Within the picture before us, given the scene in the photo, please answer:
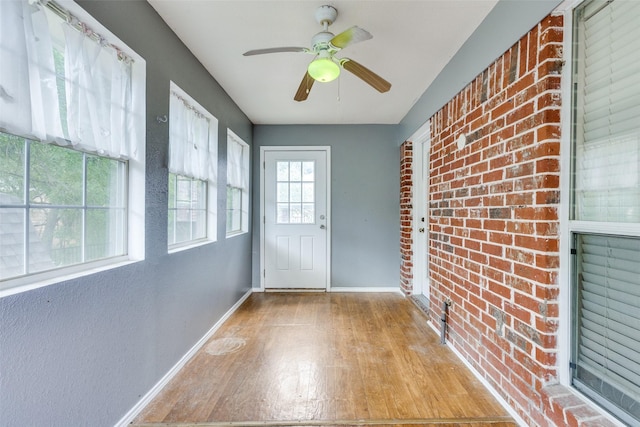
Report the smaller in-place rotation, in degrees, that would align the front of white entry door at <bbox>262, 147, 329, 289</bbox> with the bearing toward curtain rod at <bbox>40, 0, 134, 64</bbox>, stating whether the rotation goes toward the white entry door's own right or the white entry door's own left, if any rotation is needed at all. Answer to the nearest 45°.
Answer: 0° — it already faces it

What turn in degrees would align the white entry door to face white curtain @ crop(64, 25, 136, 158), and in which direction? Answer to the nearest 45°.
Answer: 0° — it already faces it

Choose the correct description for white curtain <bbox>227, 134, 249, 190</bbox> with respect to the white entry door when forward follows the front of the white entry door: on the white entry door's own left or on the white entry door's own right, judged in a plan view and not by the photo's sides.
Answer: on the white entry door's own right

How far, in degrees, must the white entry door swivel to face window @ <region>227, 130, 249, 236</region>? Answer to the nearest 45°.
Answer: approximately 45° to its right

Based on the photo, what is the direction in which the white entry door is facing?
toward the camera

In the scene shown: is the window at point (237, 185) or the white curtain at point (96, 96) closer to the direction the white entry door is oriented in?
the white curtain

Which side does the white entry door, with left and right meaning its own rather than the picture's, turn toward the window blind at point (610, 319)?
front

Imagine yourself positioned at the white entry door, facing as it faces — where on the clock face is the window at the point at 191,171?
The window is roughly at 1 o'clock from the white entry door.

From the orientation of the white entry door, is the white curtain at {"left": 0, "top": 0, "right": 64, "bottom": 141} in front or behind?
in front

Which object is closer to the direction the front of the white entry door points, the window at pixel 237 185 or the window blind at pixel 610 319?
the window blind

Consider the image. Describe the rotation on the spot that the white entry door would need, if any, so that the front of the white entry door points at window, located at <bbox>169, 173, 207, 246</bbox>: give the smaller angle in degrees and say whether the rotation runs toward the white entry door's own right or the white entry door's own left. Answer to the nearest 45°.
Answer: approximately 45° to the white entry door's own right

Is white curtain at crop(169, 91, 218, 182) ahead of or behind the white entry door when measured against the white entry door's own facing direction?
ahead

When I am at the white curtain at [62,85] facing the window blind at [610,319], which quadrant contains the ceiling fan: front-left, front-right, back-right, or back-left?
front-left
